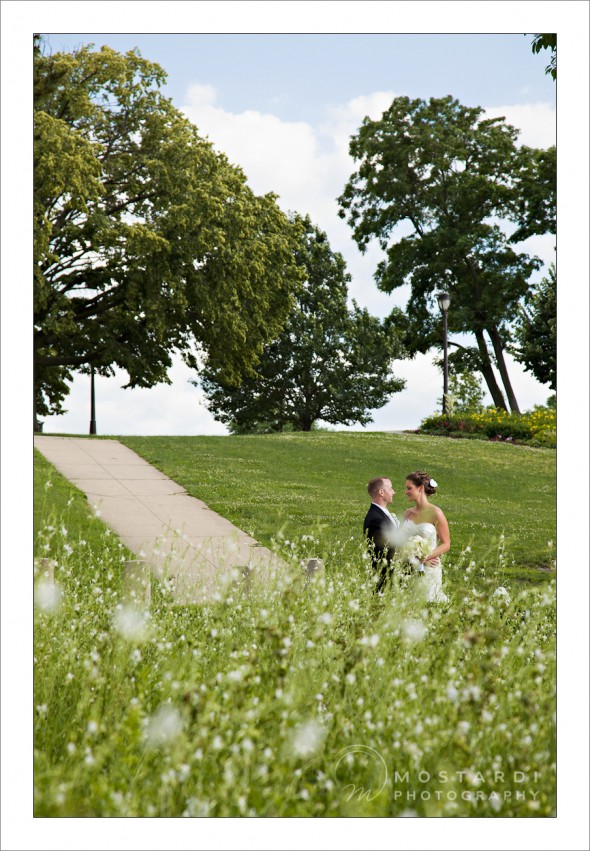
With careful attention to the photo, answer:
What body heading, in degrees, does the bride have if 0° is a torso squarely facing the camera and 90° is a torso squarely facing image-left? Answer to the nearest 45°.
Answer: approximately 45°

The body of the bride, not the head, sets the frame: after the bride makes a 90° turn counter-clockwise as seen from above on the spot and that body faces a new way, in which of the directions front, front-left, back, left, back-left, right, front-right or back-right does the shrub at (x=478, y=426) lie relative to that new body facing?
back-left

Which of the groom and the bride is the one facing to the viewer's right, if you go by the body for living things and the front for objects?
the groom

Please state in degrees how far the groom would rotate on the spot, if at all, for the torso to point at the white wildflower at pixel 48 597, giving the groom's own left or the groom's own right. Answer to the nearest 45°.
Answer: approximately 135° to the groom's own right

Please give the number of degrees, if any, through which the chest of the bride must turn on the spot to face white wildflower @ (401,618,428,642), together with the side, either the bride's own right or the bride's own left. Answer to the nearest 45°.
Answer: approximately 45° to the bride's own left

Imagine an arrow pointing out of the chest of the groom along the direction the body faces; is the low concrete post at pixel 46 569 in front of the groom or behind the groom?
behind

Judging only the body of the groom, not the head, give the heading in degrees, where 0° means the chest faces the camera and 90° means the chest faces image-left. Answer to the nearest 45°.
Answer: approximately 270°

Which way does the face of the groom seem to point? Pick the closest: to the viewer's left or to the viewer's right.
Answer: to the viewer's right

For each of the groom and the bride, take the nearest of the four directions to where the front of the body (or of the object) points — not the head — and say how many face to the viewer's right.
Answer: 1

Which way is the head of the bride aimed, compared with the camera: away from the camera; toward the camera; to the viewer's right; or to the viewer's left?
to the viewer's left

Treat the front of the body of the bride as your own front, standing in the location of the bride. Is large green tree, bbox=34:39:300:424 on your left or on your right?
on your right
